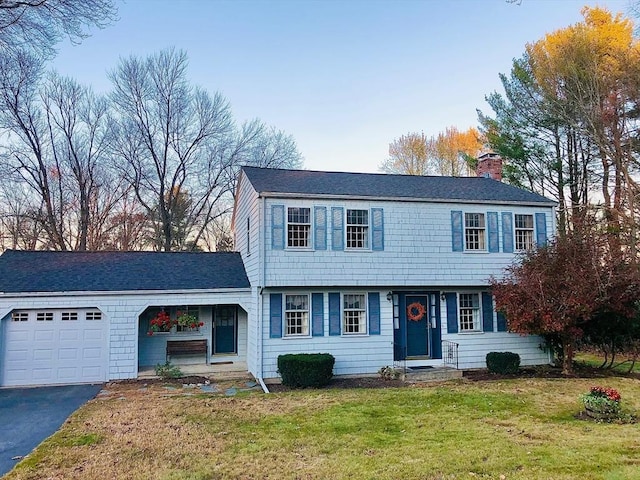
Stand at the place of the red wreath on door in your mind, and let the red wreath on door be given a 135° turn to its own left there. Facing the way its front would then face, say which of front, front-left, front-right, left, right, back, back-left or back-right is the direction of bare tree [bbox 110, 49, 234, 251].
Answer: left

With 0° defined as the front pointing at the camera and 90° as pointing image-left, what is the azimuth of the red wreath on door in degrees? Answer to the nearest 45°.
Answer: approximately 0°
